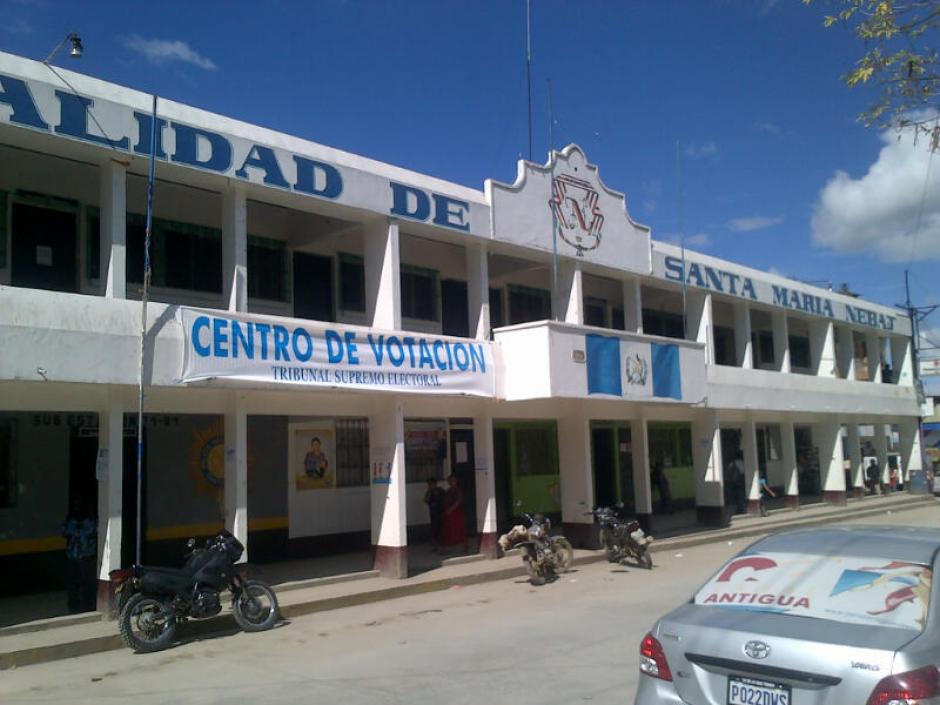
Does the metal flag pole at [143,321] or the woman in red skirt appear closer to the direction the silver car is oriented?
the woman in red skirt

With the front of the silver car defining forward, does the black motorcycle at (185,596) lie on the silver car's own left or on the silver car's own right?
on the silver car's own left

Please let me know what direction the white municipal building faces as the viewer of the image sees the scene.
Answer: facing the viewer and to the right of the viewer

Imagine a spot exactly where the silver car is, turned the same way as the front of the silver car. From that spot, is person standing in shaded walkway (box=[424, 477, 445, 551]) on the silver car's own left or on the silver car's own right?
on the silver car's own left

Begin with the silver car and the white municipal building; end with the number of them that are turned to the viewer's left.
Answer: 0

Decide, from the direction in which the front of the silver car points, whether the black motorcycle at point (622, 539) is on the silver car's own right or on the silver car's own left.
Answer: on the silver car's own left

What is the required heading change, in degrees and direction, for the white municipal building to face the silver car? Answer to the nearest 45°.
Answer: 0° — it already faces it

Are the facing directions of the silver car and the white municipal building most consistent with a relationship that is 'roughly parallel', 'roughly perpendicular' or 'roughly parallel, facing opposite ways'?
roughly perpendicular

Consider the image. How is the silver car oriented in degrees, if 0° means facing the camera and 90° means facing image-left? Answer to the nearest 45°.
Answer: approximately 225°

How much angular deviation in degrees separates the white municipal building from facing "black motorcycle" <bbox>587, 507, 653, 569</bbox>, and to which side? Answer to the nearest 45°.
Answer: approximately 45° to its left

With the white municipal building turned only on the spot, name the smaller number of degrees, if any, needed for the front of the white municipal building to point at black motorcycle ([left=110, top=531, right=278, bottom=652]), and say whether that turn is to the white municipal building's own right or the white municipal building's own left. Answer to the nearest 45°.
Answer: approximately 45° to the white municipal building's own right
